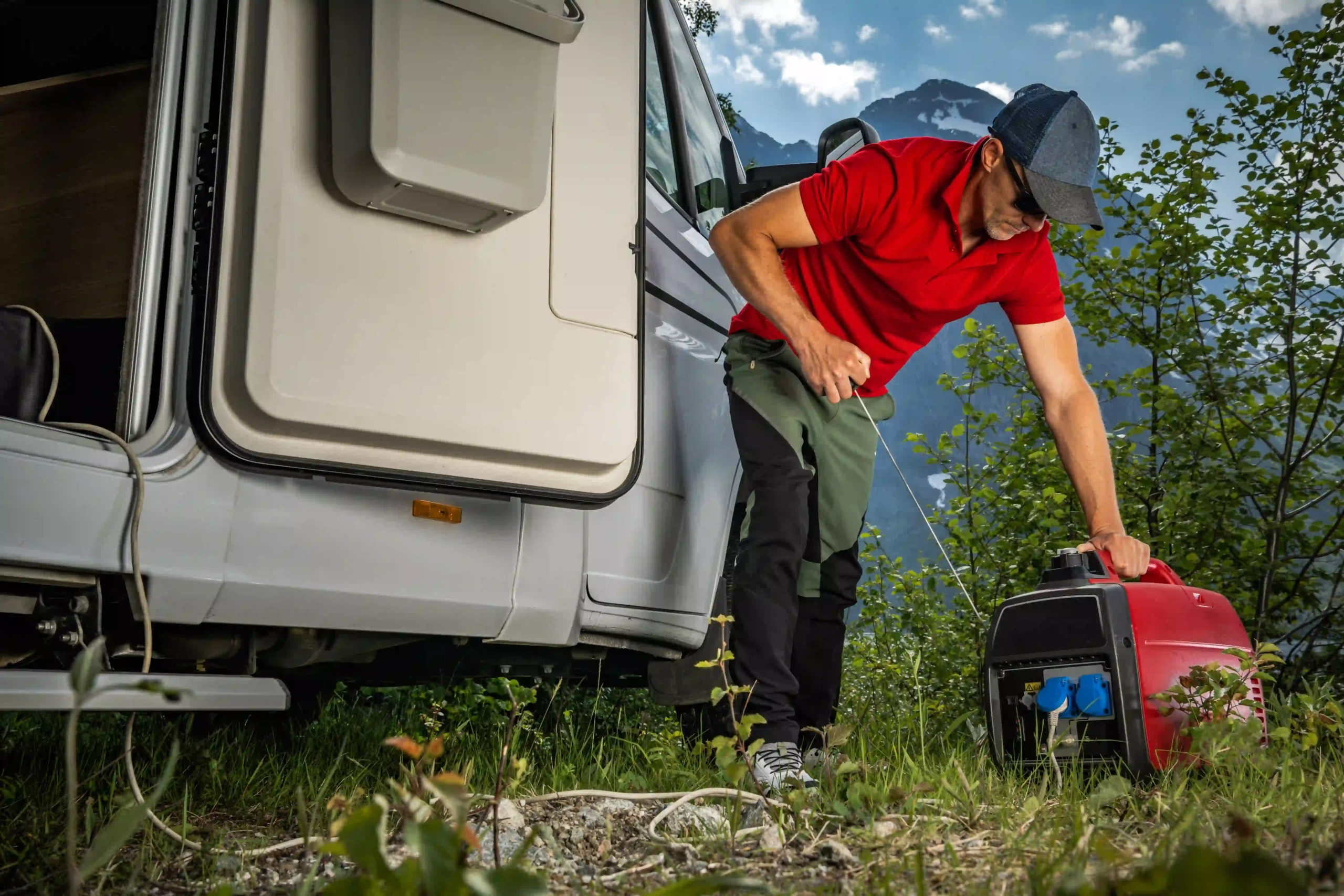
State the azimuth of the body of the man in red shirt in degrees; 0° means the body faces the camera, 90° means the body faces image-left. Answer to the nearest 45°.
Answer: approximately 315°

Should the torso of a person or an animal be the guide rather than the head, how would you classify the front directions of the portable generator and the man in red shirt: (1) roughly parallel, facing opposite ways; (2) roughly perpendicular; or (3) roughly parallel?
roughly perpendicular

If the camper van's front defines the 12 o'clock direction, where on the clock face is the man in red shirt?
The man in red shirt is roughly at 1 o'clock from the camper van.

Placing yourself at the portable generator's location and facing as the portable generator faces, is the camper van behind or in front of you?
in front

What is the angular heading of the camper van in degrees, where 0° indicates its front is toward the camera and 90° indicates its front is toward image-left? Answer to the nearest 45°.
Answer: approximately 225°

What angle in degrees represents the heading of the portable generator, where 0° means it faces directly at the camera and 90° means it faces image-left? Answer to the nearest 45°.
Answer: approximately 45°

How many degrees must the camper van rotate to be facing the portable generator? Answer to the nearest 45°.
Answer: approximately 45° to its right
